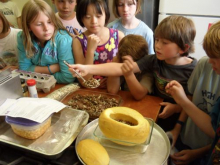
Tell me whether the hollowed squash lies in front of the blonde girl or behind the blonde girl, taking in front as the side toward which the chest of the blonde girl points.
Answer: in front

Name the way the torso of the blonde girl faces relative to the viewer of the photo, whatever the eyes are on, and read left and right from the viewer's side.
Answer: facing the viewer

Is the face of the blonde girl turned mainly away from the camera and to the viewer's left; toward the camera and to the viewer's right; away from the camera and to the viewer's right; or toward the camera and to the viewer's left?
toward the camera and to the viewer's right

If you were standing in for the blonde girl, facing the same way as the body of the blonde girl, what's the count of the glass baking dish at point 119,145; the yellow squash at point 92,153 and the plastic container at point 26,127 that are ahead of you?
3

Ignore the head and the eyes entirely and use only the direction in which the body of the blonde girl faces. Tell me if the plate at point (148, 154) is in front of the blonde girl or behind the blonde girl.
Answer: in front

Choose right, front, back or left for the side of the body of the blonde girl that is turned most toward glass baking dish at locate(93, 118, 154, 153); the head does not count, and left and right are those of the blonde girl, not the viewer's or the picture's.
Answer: front

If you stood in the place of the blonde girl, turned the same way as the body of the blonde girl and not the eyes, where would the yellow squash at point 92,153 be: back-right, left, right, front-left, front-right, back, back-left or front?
front
